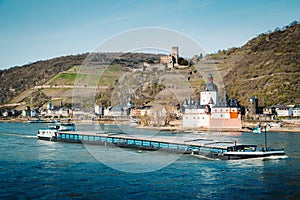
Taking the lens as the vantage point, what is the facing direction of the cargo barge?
facing the viewer and to the right of the viewer
